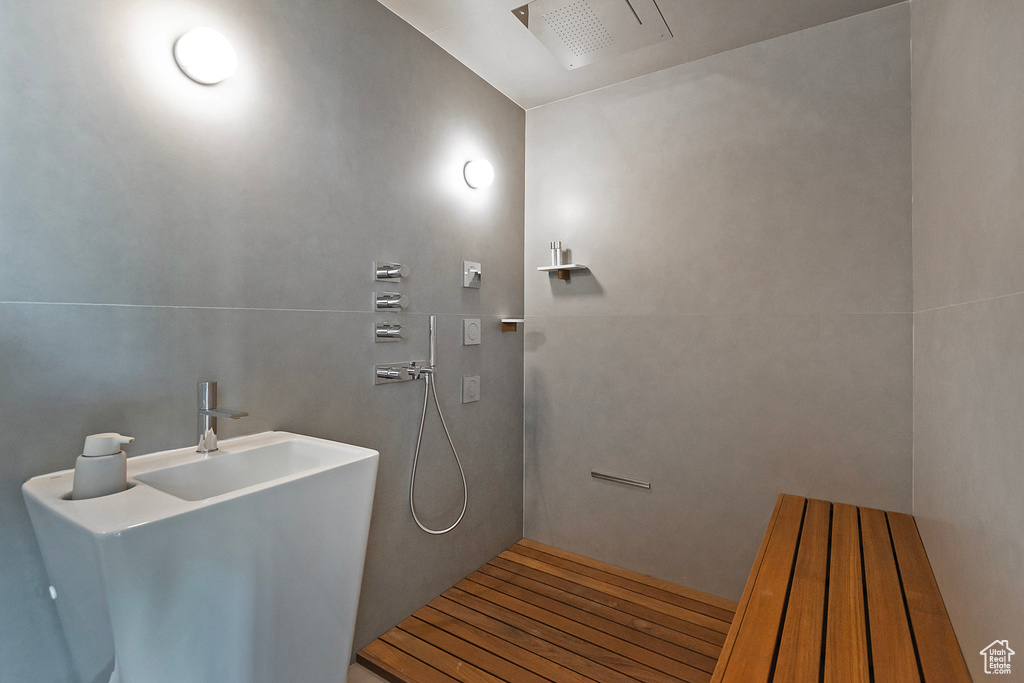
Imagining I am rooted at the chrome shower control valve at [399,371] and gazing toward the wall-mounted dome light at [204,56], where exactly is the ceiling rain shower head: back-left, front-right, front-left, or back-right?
back-left

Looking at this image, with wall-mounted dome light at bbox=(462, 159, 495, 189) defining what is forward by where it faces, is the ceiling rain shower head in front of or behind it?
in front

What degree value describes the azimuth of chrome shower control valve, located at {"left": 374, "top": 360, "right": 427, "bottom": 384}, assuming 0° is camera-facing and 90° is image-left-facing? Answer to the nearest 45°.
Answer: approximately 315°

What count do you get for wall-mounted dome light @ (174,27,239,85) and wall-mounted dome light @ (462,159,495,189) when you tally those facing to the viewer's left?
0

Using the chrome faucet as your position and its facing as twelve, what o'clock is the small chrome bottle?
The small chrome bottle is roughly at 10 o'clock from the chrome faucet.

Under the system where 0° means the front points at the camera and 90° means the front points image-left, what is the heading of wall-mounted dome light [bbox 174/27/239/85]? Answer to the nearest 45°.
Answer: approximately 315°

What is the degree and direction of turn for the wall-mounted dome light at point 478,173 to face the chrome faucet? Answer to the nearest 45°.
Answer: approximately 90° to its right

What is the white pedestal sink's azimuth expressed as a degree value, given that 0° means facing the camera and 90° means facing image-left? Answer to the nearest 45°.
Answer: approximately 315°

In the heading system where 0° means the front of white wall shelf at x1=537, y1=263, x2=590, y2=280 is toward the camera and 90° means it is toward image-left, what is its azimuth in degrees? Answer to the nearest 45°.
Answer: approximately 45°

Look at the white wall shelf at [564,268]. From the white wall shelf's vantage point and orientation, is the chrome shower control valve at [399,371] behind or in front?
in front

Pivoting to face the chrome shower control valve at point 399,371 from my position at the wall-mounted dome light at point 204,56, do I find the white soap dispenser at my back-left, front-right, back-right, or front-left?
back-right

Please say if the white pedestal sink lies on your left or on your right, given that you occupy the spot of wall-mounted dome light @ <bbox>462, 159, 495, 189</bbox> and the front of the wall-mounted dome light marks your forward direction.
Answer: on your right

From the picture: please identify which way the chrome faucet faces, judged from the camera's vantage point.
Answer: facing the viewer and to the right of the viewer

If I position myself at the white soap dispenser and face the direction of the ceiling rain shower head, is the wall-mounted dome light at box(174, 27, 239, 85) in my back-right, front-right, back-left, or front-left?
front-left
